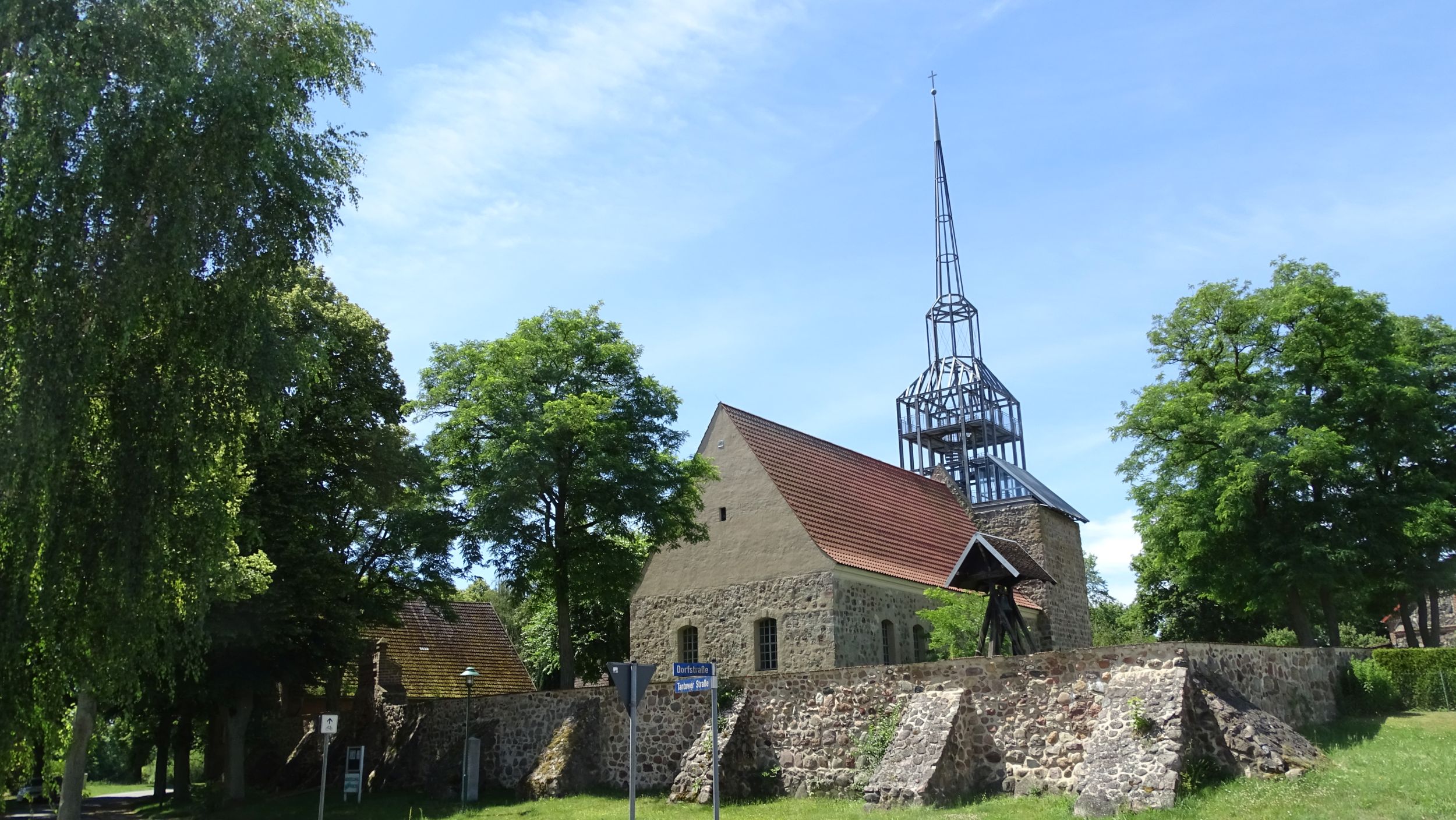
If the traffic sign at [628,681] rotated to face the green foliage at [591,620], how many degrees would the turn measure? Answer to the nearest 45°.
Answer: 0° — it already faces it

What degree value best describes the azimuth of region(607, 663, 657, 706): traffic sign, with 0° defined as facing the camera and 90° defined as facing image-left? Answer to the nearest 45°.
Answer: approximately 180°

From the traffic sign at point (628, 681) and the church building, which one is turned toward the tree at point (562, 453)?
the traffic sign
